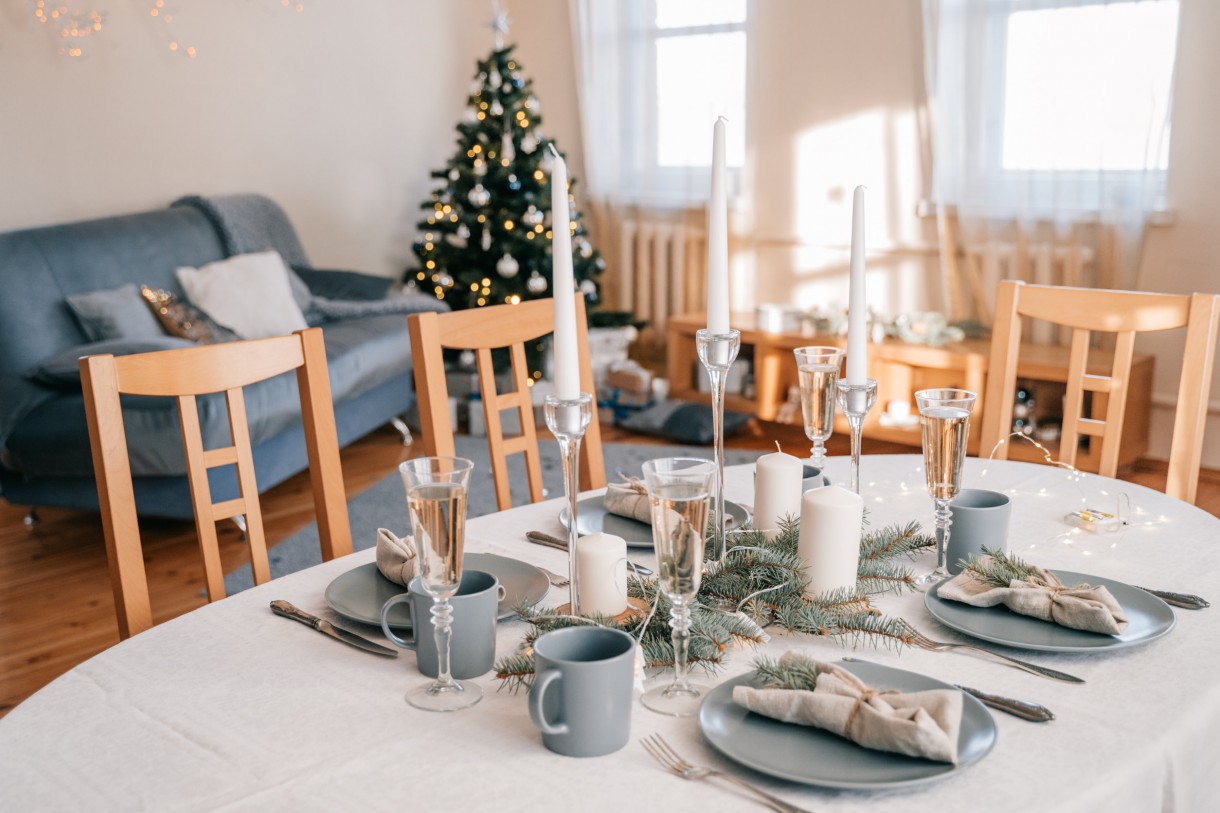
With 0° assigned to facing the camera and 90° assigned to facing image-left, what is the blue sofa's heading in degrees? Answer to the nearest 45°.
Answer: approximately 315°

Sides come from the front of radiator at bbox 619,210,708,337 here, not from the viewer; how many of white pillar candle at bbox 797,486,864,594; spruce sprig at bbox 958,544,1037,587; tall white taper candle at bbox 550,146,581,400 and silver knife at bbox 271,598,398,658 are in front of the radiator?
4

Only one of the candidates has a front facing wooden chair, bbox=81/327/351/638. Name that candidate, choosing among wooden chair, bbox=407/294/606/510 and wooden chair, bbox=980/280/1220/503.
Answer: wooden chair, bbox=980/280/1220/503

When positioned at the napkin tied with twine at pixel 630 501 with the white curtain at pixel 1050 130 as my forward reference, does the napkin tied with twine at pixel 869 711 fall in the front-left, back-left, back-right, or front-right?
back-right

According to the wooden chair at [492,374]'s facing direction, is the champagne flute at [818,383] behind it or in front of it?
in front

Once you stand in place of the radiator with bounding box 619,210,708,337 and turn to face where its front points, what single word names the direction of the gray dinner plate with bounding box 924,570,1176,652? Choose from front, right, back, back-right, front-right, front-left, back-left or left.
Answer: front

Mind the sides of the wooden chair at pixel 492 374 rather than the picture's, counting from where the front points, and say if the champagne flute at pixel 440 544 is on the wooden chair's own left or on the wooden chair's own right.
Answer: on the wooden chair's own right

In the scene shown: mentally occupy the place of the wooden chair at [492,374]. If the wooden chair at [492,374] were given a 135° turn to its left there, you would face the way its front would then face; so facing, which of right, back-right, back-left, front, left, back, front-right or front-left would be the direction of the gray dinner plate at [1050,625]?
back-right

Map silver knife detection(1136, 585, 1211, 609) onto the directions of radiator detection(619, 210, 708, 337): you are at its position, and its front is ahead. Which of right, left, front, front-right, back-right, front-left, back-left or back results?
front

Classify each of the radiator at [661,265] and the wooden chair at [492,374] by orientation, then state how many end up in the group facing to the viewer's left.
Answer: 0

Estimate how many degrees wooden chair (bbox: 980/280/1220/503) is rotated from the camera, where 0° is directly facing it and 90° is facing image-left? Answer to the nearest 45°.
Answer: approximately 45°

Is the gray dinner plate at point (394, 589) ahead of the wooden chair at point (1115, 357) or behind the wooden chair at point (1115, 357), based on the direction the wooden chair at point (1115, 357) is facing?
ahead

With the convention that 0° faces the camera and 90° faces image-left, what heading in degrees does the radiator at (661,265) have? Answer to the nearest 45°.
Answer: approximately 0°

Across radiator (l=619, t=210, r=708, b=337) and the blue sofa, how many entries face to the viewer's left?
0
